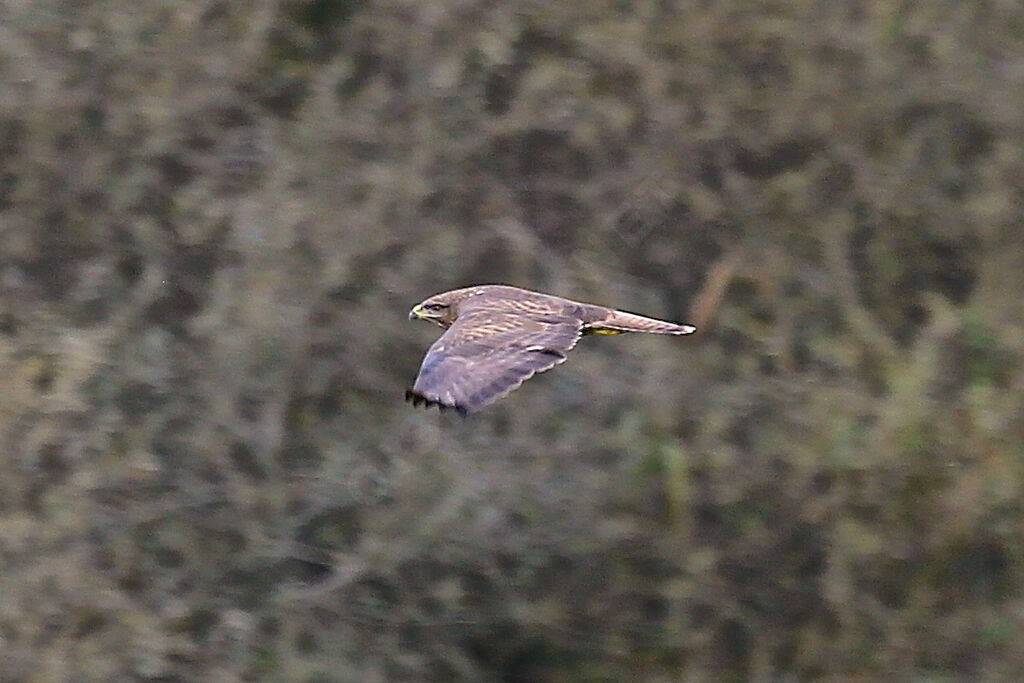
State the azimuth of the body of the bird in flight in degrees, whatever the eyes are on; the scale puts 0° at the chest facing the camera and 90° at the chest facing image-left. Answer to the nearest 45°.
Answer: approximately 90°
